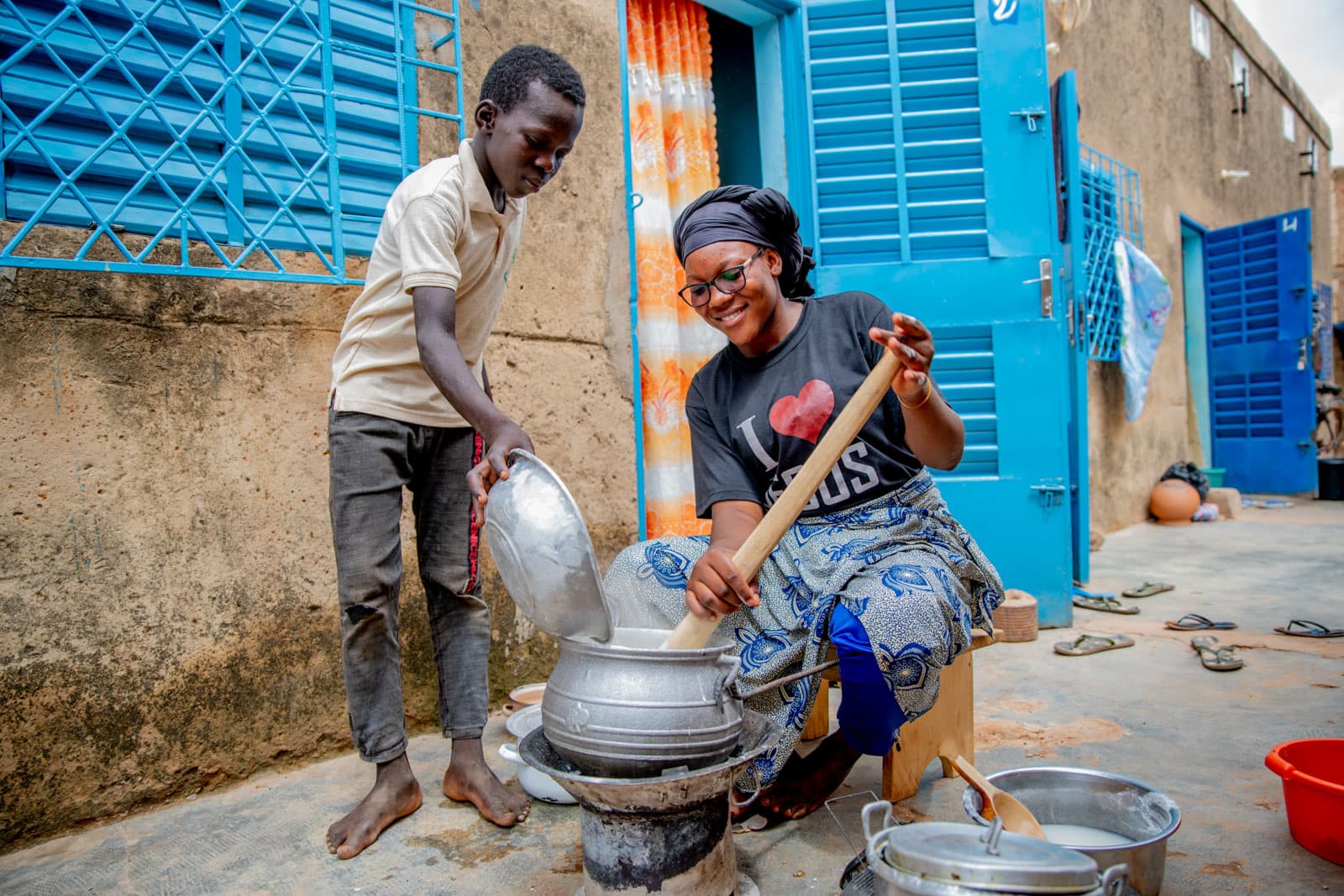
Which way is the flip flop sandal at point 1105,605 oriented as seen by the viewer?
to the viewer's left

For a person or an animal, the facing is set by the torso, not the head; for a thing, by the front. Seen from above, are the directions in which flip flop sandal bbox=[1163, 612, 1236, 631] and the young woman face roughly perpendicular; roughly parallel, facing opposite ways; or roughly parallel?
roughly perpendicular

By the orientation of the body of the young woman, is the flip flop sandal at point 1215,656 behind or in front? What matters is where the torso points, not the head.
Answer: behind

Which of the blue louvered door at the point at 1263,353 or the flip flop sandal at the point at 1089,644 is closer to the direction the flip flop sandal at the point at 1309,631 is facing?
the flip flop sandal

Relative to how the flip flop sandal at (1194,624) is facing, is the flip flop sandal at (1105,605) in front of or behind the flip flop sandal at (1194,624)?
in front

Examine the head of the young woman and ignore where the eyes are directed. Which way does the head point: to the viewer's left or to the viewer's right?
to the viewer's left

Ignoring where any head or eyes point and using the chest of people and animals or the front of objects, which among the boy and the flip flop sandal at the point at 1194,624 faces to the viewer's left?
the flip flop sandal

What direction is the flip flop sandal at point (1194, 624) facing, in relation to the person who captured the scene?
facing to the left of the viewer

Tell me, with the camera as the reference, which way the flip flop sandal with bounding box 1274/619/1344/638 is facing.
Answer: facing to the left of the viewer

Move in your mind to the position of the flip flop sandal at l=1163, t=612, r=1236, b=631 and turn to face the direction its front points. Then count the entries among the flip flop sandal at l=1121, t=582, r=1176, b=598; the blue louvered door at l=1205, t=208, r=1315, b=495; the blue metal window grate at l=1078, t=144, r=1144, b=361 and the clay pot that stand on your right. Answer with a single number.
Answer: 4

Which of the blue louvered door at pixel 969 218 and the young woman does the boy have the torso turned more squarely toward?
the young woman

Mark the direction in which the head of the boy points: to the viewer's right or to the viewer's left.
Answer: to the viewer's right

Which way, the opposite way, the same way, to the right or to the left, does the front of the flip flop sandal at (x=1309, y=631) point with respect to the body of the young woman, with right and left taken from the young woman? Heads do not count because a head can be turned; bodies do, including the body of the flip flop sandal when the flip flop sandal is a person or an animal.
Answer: to the right

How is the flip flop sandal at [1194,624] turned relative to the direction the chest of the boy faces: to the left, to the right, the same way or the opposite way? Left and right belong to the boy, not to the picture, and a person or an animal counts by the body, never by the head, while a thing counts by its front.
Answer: the opposite way
